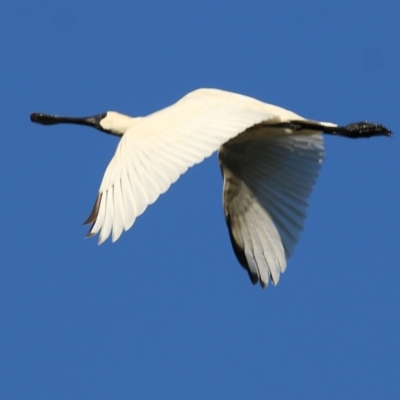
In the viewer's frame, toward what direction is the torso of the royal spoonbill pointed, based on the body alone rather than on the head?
to the viewer's left
